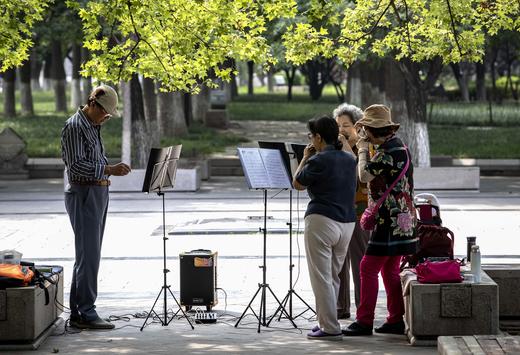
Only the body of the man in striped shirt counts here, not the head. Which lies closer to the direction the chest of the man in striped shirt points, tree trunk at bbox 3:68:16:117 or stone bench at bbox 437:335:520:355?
the stone bench

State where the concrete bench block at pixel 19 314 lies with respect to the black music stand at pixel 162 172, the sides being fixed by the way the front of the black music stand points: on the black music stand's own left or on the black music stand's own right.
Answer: on the black music stand's own left

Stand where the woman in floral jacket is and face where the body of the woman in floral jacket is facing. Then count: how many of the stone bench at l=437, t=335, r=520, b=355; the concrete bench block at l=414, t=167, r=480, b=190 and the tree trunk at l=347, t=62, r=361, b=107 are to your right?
2

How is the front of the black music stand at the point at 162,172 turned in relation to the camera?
facing away from the viewer and to the left of the viewer

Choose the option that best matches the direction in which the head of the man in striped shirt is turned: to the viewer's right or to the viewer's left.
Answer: to the viewer's right

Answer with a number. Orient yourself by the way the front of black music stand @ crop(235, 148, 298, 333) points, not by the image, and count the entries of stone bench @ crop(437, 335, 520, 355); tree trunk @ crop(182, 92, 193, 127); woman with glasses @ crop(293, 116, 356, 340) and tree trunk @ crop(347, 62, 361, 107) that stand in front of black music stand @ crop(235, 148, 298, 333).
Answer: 2

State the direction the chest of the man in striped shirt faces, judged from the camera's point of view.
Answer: to the viewer's right

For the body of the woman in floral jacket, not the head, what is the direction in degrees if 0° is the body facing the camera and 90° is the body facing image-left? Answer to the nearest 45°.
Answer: approximately 90°

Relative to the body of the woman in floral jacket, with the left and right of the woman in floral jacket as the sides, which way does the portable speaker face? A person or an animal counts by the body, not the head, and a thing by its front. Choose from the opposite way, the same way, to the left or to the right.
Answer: to the left
